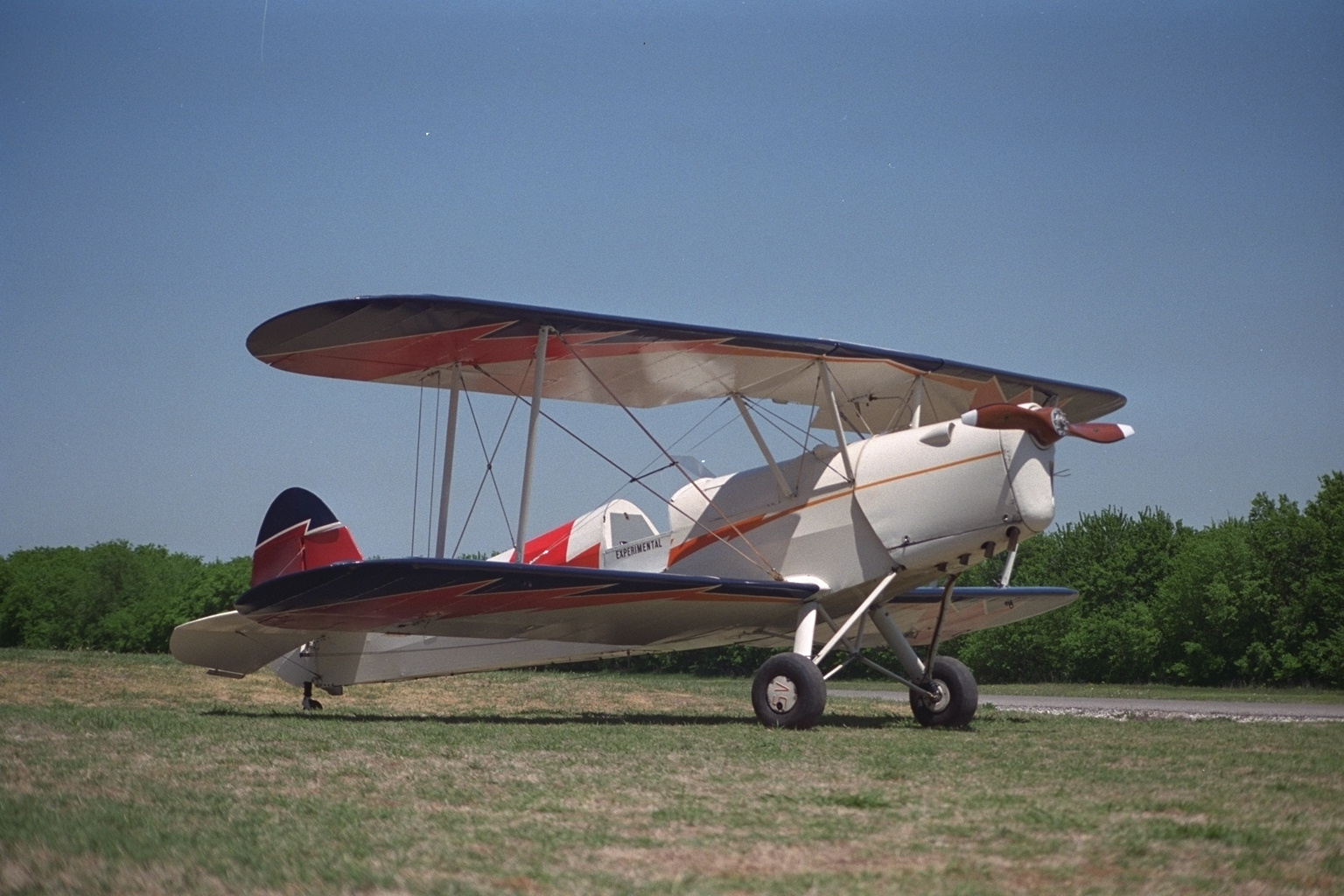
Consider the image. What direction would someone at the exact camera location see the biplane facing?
facing the viewer and to the right of the viewer
